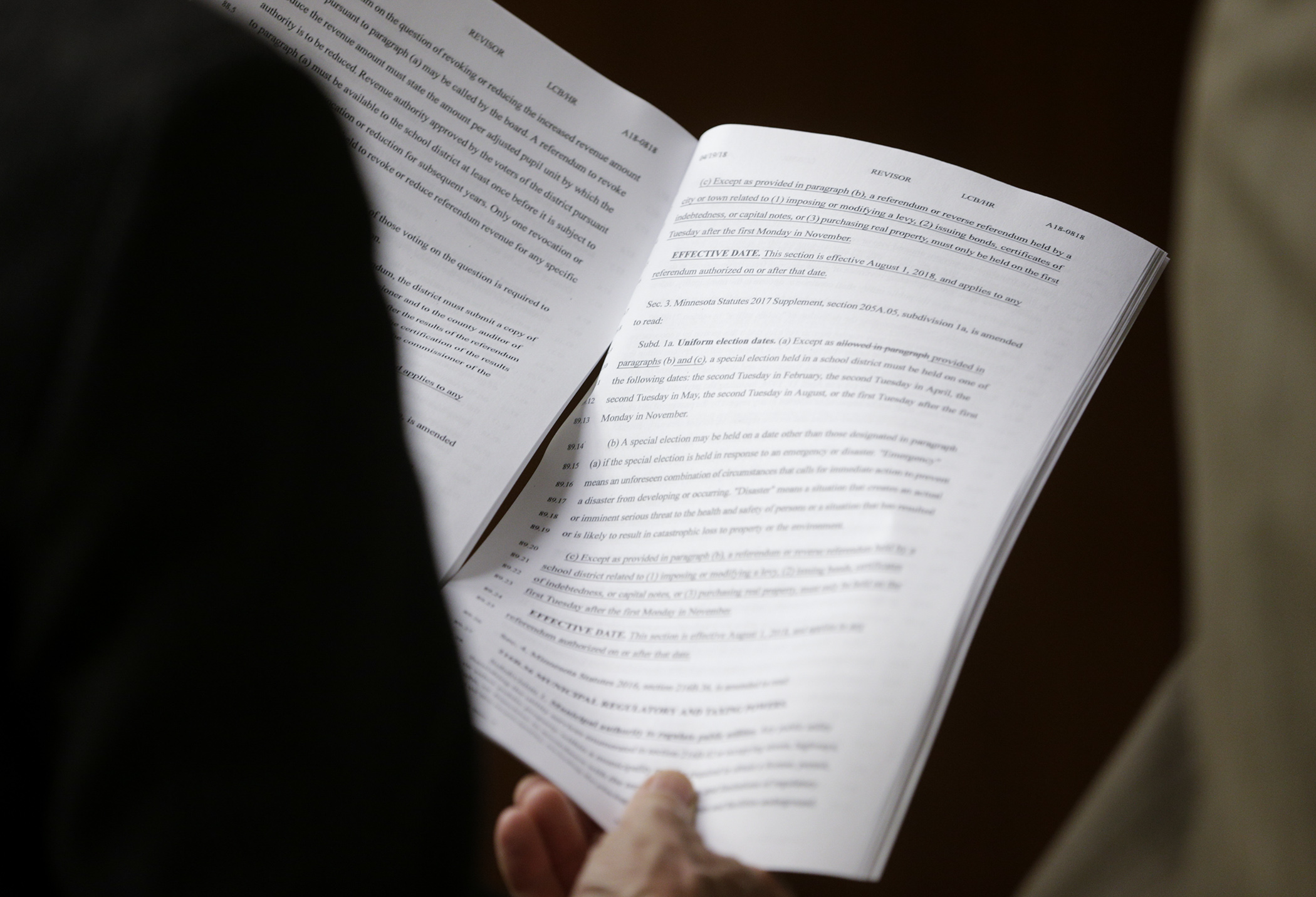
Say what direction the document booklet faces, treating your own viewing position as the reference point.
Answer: facing the viewer
